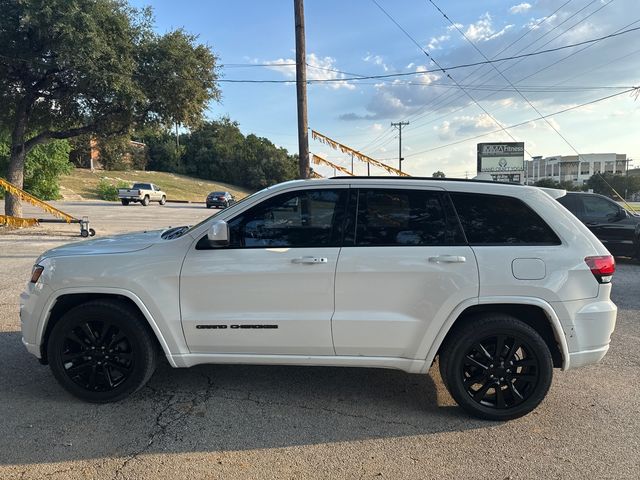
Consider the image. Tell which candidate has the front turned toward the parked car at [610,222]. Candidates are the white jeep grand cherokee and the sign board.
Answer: the sign board

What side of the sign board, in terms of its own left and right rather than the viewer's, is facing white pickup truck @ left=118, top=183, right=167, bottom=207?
right

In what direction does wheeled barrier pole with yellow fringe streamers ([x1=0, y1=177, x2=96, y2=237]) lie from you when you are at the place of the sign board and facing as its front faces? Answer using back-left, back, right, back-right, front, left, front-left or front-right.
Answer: front-right

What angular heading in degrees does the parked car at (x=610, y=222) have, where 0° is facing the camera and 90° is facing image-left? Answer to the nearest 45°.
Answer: approximately 270°

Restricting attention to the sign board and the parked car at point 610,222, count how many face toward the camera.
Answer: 1

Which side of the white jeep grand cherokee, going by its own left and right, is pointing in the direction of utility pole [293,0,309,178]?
right

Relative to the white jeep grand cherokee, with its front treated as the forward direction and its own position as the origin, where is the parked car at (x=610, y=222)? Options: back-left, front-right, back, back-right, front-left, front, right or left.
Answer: back-right

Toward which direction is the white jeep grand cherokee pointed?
to the viewer's left

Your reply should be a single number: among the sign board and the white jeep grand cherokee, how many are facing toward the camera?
1

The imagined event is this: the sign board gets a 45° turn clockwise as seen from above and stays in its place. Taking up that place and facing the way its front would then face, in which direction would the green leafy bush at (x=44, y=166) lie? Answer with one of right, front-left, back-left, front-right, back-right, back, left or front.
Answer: front-right

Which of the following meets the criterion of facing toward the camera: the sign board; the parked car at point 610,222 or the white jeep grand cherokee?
the sign board

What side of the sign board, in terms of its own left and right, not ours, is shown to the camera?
front
